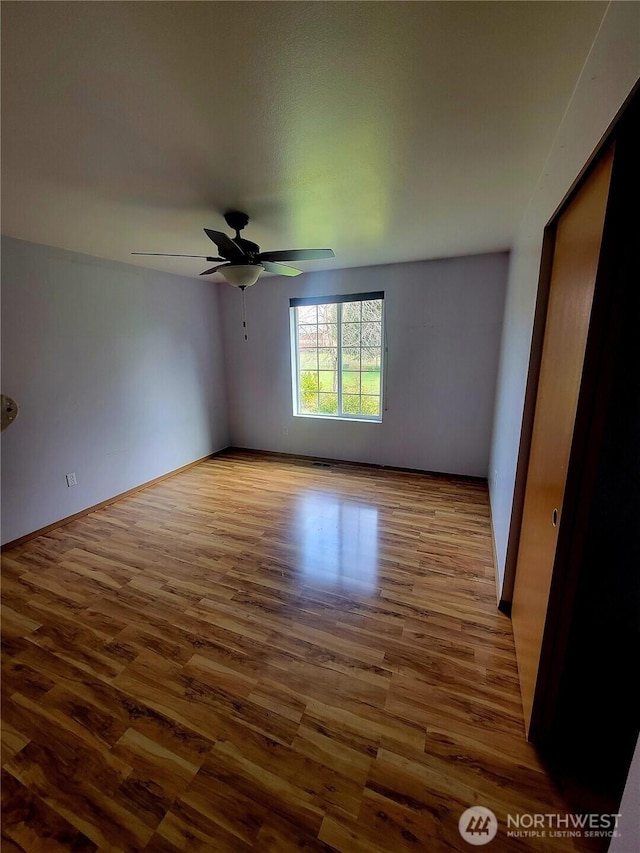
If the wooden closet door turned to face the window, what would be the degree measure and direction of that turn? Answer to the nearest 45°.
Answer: approximately 45° to its right

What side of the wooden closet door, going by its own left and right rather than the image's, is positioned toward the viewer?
left

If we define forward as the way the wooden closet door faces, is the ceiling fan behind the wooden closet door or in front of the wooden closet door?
in front

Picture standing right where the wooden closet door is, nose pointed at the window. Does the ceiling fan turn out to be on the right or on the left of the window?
left

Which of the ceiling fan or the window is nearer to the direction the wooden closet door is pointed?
the ceiling fan
